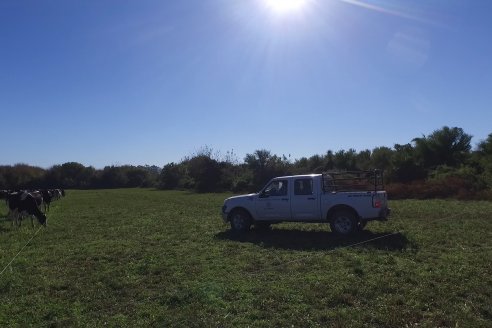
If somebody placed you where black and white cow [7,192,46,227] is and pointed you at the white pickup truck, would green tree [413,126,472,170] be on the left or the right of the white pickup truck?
left

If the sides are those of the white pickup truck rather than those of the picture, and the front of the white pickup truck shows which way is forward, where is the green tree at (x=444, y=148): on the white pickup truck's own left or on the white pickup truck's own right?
on the white pickup truck's own right

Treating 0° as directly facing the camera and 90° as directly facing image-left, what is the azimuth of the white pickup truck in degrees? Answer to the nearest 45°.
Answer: approximately 90°

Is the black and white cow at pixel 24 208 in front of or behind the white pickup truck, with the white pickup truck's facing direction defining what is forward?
in front

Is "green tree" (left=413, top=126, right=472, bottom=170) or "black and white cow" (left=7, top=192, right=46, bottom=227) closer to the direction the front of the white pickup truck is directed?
the black and white cow
